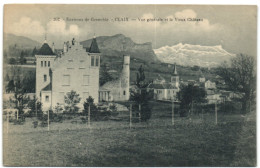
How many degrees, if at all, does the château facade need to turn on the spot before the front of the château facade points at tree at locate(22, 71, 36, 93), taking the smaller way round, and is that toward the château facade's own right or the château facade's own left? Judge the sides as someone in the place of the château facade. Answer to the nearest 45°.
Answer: approximately 90° to the château facade's own right

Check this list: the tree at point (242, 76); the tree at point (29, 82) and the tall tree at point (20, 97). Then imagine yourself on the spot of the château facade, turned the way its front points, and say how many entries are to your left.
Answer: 1

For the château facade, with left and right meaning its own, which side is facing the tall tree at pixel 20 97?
right

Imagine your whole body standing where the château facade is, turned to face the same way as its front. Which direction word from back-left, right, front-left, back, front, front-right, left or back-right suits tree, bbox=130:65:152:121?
left

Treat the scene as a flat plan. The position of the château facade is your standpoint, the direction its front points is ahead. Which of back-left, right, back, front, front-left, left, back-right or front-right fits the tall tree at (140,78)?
left

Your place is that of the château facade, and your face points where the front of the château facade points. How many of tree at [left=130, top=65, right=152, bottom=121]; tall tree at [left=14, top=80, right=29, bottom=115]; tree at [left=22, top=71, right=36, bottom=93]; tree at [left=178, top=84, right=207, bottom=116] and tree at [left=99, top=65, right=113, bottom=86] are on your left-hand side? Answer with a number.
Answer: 3

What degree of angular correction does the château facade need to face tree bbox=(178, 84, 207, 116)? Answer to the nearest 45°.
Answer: approximately 90° to its left

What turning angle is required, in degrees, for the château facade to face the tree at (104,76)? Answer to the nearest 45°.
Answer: approximately 90° to its left

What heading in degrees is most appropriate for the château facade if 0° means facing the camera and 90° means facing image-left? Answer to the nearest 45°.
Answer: approximately 0°
